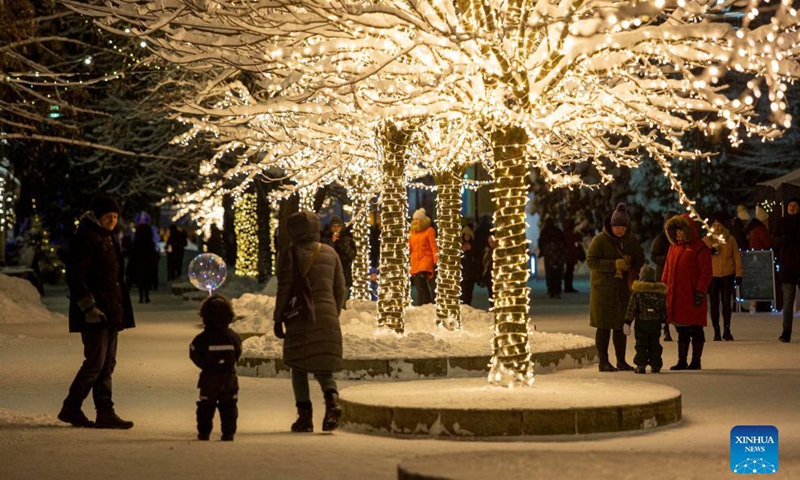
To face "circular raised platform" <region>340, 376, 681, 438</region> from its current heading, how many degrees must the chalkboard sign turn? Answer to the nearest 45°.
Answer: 0° — it already faces it

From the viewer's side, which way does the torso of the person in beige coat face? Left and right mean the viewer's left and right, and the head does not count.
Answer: facing the viewer and to the left of the viewer

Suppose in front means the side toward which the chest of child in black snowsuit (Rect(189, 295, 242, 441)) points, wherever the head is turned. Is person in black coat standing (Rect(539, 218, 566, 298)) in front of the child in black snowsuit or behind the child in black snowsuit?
in front

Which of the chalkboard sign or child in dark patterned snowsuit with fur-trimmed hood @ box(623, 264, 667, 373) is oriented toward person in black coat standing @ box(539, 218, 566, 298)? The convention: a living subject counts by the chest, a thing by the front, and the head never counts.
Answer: the child in dark patterned snowsuit with fur-trimmed hood

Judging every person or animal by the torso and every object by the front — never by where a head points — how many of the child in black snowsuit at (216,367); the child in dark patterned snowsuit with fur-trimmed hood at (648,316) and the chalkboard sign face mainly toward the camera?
1

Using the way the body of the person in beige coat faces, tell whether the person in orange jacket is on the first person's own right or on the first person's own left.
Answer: on the first person's own right

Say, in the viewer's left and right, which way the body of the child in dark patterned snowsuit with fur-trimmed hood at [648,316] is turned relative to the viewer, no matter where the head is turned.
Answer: facing away from the viewer

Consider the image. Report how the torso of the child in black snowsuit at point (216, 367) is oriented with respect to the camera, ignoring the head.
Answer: away from the camera

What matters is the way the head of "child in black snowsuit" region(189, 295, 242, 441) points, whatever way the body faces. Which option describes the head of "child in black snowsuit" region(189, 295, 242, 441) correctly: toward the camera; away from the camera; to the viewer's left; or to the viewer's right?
away from the camera

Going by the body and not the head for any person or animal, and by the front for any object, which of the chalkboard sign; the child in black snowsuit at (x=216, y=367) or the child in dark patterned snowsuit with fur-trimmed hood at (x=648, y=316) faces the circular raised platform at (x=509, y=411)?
the chalkboard sign

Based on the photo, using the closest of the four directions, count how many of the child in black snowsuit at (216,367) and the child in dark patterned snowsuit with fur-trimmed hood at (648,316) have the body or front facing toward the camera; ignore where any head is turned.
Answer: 0
